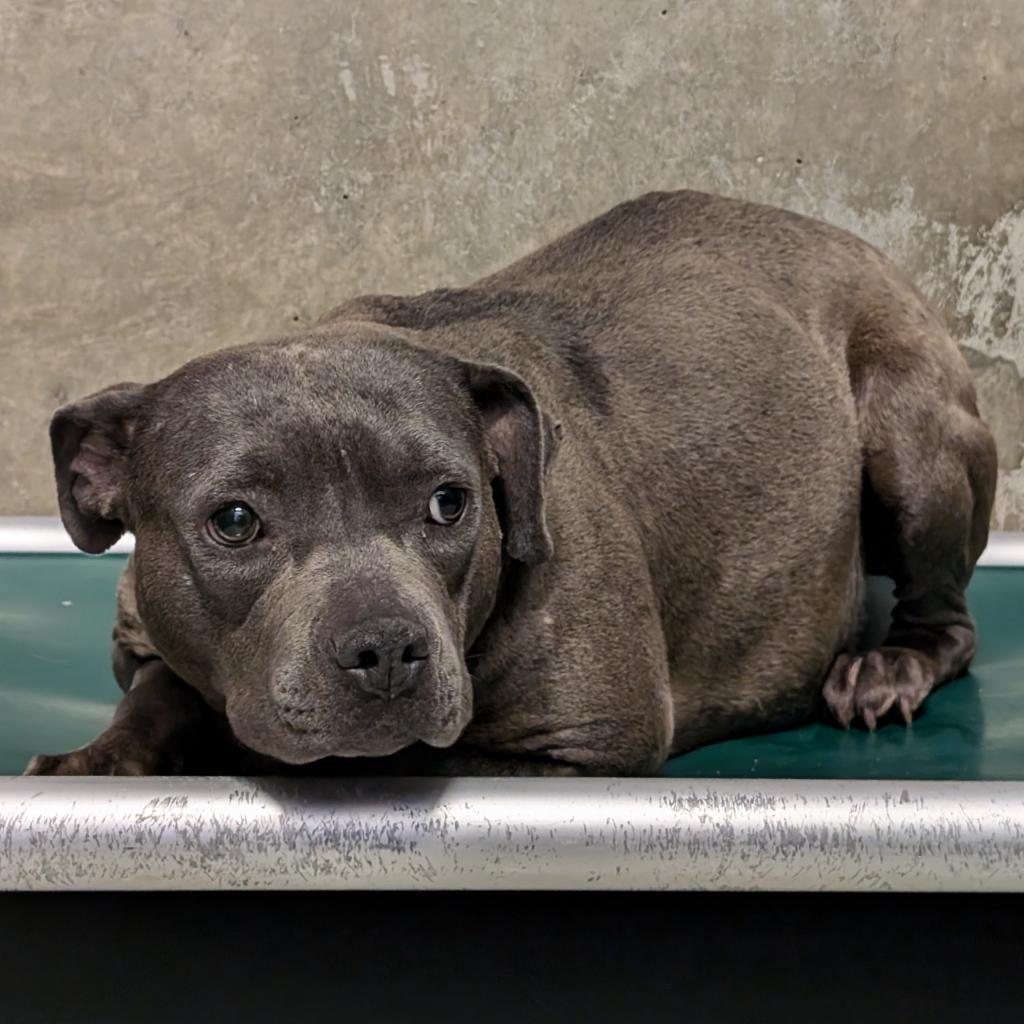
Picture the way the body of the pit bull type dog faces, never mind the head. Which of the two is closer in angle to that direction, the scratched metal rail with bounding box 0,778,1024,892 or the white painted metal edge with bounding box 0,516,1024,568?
the scratched metal rail

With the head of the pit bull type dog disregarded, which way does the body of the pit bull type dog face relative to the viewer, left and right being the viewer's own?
facing the viewer and to the left of the viewer

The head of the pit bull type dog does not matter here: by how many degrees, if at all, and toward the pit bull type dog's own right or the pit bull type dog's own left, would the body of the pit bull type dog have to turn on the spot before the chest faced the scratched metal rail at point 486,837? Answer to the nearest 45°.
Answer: approximately 45° to the pit bull type dog's own left
